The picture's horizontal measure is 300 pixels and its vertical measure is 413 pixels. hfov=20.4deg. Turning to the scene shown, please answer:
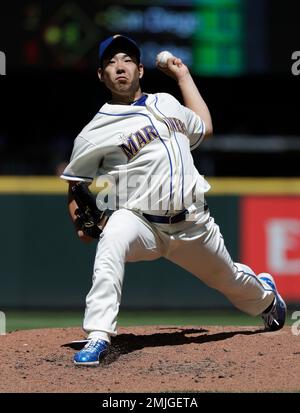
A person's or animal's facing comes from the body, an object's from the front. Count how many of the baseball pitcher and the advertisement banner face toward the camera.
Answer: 2

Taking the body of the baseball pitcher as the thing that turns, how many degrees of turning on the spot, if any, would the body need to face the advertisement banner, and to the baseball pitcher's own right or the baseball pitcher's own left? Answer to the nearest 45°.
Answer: approximately 180°

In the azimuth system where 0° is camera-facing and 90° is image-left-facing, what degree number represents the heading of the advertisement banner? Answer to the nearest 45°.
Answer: approximately 0°

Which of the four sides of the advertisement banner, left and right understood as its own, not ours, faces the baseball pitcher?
front

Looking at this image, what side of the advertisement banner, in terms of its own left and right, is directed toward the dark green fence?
right

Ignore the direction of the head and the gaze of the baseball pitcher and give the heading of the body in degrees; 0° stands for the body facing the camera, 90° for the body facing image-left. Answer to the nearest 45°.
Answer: approximately 0°

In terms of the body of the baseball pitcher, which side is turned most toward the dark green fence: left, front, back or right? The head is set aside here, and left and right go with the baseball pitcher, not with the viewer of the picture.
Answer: back

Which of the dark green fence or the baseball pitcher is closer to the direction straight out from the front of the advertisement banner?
the baseball pitcher
